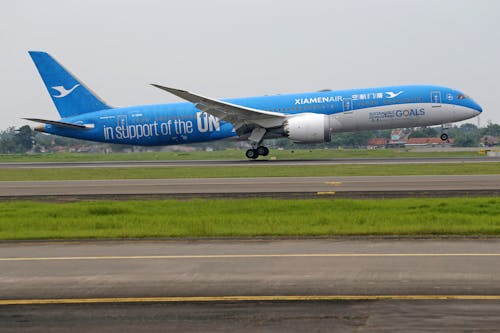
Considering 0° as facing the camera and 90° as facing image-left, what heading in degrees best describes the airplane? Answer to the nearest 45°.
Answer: approximately 270°
